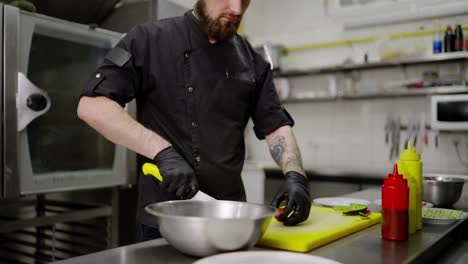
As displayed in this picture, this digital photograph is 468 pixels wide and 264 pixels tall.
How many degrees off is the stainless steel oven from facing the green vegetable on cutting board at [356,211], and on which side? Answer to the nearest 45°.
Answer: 0° — it already faces it

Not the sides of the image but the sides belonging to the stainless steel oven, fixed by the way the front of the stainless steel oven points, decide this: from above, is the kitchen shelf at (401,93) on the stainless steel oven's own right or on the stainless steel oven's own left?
on the stainless steel oven's own left

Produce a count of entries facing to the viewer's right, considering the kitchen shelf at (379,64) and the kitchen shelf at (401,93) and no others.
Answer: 0

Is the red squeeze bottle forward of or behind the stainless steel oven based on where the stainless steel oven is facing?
forward

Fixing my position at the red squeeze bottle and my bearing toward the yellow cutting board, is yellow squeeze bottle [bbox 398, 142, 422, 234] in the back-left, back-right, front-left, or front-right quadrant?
back-right

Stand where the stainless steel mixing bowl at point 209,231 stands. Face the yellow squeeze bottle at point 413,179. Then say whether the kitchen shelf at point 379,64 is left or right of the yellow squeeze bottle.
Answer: left

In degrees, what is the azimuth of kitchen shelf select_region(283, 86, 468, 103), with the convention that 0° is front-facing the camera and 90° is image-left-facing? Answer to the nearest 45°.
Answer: approximately 45°

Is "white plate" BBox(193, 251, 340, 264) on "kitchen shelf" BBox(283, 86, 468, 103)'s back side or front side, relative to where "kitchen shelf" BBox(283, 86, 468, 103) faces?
on the front side

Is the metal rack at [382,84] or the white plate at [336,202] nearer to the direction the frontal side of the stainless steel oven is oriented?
the white plate

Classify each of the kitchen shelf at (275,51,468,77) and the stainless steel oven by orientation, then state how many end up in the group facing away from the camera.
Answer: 0

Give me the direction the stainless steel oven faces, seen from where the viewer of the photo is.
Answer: facing the viewer and to the right of the viewer

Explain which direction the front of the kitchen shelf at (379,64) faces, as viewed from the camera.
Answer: facing the viewer and to the left of the viewer

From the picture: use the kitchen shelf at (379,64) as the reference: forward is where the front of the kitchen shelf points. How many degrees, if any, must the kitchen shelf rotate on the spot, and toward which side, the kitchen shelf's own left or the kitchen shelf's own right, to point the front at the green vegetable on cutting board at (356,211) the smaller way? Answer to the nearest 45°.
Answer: approximately 45° to the kitchen shelf's own left

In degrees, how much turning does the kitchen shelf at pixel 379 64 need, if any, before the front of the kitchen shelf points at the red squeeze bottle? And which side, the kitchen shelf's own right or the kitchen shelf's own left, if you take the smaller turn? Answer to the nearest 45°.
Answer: approximately 45° to the kitchen shelf's own left
